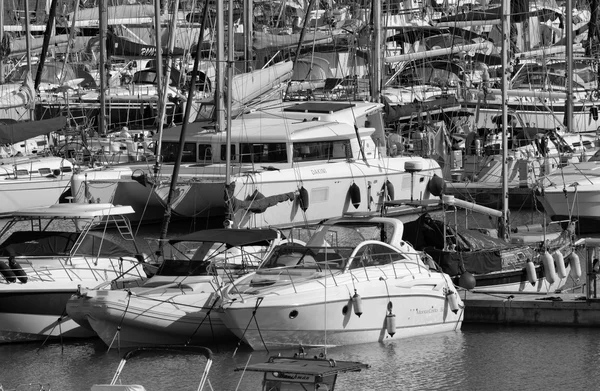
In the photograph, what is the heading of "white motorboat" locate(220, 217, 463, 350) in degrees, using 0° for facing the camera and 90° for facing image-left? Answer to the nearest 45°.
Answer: approximately 45°

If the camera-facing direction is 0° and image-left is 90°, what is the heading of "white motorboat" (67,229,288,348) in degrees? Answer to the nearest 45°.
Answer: approximately 45°

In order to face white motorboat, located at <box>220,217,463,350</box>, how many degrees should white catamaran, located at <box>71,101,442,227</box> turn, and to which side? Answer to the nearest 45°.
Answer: approximately 45° to its left

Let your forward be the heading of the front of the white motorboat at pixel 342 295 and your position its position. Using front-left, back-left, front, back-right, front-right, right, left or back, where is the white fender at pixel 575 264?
back

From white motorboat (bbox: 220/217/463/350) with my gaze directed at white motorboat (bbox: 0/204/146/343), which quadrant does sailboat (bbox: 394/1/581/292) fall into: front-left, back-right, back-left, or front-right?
back-right

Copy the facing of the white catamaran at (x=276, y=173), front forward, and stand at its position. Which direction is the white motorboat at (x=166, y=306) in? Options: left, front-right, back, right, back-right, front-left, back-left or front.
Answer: front-left

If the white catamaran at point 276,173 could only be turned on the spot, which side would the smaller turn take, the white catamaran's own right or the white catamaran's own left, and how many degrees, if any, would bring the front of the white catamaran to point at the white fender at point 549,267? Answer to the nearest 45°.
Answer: approximately 90° to the white catamaran's own left
